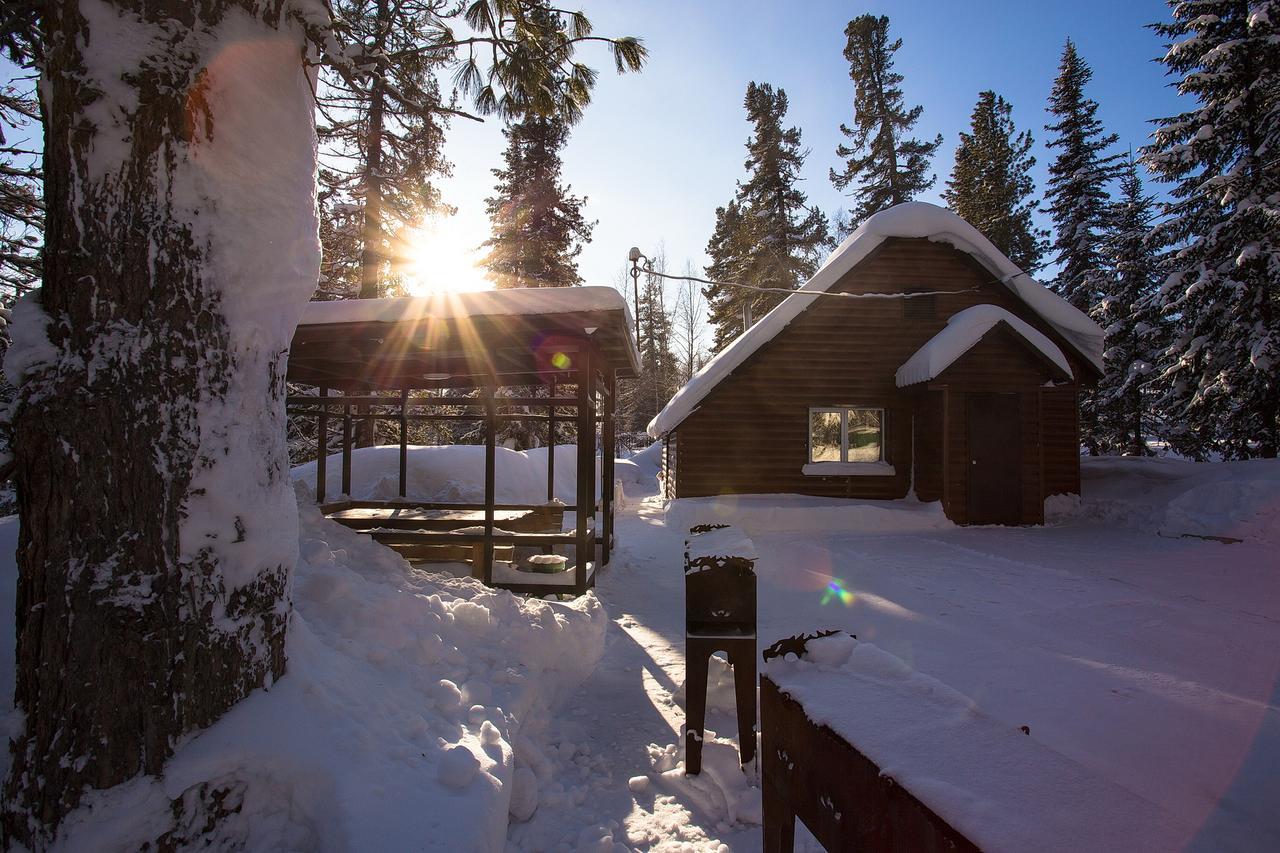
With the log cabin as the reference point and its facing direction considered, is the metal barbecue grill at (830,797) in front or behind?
in front

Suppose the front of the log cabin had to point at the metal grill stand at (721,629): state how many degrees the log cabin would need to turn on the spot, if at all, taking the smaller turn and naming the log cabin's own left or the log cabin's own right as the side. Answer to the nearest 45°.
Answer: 0° — it already faces it

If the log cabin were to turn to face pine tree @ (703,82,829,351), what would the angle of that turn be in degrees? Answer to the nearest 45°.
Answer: approximately 180°

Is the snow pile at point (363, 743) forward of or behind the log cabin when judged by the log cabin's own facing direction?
forward

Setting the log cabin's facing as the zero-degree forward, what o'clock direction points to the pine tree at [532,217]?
The pine tree is roughly at 4 o'clock from the log cabin.

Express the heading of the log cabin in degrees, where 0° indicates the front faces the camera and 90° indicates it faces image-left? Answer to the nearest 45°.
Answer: approximately 0°

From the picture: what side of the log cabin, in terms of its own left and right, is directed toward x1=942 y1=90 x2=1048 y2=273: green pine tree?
back

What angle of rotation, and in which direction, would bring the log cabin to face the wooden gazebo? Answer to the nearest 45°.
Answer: approximately 45° to its right

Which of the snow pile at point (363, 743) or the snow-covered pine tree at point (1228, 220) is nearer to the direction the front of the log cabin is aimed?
the snow pile

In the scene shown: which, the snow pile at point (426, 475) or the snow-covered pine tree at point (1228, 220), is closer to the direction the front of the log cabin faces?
the snow pile

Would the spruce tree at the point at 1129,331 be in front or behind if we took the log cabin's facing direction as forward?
behind

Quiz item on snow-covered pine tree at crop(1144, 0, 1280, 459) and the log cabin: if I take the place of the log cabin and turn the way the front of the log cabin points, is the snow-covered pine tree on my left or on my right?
on my left

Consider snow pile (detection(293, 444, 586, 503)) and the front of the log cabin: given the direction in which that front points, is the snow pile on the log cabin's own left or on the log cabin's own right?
on the log cabin's own right

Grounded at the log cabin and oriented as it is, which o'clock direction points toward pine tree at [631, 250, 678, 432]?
The pine tree is roughly at 5 o'clock from the log cabin.

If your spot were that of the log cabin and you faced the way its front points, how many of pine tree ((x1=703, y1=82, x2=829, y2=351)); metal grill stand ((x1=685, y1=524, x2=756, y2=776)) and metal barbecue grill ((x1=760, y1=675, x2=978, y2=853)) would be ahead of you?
2
